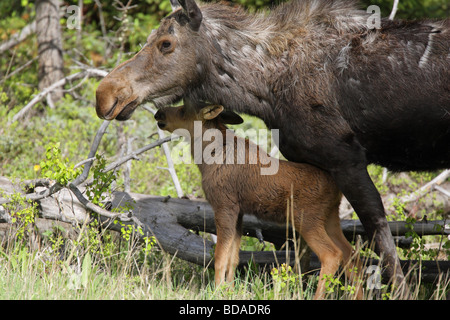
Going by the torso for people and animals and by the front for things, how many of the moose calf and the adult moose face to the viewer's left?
2

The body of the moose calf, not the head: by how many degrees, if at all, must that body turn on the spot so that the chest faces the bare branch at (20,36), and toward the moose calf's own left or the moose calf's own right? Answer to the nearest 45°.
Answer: approximately 45° to the moose calf's own right

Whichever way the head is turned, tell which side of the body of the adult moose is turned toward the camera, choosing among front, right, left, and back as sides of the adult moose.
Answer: left

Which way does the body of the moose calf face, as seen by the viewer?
to the viewer's left

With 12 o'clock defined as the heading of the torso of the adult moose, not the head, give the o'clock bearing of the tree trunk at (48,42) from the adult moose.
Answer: The tree trunk is roughly at 2 o'clock from the adult moose.

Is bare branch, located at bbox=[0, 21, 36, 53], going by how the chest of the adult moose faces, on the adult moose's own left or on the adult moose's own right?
on the adult moose's own right
